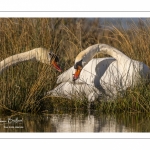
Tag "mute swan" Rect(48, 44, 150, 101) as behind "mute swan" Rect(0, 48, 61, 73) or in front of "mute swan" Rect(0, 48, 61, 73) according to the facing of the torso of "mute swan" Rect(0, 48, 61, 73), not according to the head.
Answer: in front

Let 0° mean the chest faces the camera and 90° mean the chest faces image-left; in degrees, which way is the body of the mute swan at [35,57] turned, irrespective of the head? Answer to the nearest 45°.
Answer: approximately 270°
